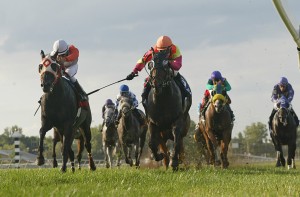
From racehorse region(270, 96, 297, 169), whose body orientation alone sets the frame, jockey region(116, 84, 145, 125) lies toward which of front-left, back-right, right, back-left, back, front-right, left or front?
right

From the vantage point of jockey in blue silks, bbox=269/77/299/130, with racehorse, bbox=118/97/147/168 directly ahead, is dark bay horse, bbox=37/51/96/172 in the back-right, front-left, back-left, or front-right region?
front-left

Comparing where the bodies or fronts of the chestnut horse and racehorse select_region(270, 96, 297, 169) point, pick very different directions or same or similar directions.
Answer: same or similar directions

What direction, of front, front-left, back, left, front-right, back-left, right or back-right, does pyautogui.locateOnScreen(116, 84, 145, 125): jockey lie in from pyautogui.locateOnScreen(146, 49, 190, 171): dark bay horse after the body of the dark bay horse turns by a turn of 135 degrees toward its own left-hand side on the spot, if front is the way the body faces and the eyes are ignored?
front-left

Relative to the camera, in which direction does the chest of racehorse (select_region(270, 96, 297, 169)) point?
toward the camera

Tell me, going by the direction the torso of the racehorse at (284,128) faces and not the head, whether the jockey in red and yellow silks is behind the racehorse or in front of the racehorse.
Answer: in front

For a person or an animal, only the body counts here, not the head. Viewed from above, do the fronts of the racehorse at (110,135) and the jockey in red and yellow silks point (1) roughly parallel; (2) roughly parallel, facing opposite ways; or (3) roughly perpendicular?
roughly parallel

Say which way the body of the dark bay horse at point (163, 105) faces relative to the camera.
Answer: toward the camera

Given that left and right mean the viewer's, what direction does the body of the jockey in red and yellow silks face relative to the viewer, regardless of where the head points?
facing the viewer

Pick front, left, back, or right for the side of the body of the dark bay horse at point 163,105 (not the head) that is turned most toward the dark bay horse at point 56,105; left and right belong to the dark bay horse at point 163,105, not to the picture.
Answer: right

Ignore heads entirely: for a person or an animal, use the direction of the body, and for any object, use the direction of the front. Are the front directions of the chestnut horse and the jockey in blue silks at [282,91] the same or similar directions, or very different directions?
same or similar directions
